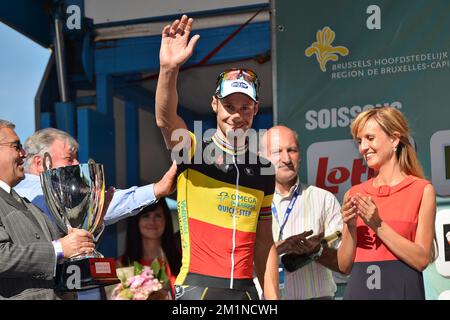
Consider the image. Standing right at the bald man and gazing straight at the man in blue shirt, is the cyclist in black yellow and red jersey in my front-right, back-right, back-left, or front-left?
front-left

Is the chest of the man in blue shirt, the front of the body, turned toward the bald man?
yes

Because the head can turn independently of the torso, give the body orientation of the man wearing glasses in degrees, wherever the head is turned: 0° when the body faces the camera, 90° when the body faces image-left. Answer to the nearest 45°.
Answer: approximately 270°

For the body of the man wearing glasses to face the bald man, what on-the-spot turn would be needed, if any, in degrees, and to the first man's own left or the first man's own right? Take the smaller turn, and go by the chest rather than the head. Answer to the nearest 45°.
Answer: approximately 45° to the first man's own left

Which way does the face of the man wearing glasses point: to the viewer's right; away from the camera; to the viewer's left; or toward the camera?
to the viewer's right

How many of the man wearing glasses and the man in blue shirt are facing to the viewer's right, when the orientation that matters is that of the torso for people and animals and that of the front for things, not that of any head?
2

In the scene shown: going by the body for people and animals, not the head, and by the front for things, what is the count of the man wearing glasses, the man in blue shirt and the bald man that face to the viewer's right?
2

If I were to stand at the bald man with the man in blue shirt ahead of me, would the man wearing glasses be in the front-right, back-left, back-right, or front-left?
front-left

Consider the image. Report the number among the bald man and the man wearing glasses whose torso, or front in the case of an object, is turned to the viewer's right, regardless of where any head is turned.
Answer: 1

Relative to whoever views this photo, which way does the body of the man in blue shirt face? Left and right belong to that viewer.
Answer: facing to the right of the viewer

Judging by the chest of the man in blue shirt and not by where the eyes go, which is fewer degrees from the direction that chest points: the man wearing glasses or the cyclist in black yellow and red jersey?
the cyclist in black yellow and red jersey

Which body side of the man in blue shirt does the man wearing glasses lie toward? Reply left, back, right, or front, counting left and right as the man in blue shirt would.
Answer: right

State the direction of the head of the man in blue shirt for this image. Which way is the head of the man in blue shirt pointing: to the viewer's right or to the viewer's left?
to the viewer's right

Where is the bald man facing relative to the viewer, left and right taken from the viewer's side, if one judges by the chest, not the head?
facing the viewer and to the left of the viewer

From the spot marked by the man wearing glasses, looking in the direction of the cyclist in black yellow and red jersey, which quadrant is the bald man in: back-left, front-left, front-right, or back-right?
front-left
